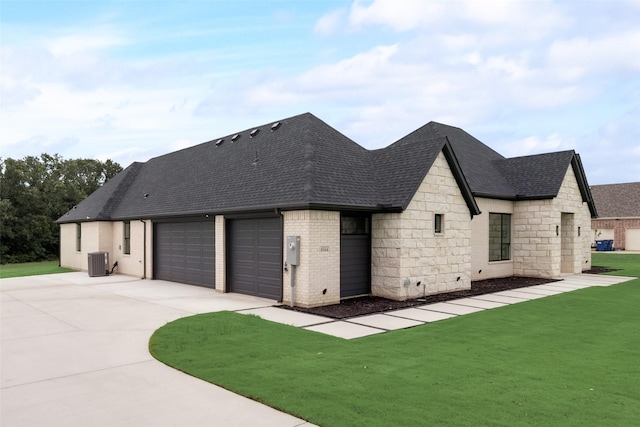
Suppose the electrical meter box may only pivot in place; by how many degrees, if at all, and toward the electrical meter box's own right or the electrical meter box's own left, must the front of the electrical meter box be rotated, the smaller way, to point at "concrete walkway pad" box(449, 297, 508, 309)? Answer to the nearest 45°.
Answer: approximately 135° to the electrical meter box's own left

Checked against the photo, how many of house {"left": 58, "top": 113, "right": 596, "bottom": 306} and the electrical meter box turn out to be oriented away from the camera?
0

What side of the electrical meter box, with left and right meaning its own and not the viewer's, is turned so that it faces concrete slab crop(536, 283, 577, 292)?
back

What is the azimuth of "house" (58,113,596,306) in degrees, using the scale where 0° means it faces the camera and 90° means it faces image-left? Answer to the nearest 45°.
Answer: approximately 315°

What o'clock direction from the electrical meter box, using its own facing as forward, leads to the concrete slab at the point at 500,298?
The concrete slab is roughly at 7 o'clock from the electrical meter box.

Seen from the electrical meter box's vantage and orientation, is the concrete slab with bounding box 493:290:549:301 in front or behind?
behind

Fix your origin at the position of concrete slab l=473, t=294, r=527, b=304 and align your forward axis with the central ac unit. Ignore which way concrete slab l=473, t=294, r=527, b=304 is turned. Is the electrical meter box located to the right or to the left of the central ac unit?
left

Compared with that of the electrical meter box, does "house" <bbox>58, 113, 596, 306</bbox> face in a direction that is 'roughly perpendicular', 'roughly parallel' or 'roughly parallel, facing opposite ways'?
roughly perpendicular
